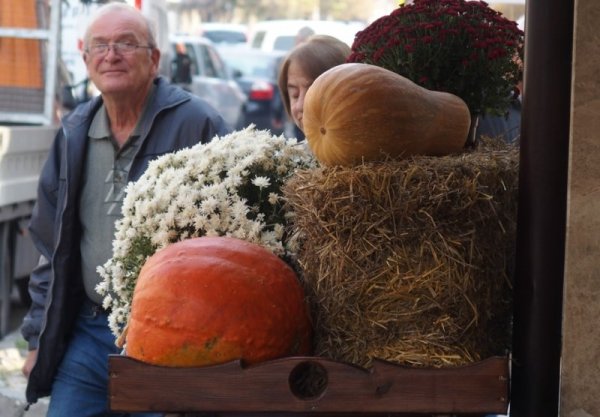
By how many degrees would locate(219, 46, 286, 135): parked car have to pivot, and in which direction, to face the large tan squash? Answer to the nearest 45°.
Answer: approximately 180°

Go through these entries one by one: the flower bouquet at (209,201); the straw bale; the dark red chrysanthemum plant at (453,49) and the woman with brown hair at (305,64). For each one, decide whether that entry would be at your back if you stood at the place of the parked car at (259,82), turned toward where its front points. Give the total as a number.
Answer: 4

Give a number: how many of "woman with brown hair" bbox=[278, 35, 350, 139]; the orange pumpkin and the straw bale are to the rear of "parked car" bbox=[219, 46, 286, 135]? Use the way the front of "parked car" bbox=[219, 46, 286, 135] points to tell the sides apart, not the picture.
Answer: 3

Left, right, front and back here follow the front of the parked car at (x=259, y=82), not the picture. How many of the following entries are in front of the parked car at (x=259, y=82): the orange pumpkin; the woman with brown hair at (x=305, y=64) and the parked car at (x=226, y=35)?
1

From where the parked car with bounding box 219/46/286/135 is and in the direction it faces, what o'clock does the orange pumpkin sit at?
The orange pumpkin is roughly at 6 o'clock from the parked car.

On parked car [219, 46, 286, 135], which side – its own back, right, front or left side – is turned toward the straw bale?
back

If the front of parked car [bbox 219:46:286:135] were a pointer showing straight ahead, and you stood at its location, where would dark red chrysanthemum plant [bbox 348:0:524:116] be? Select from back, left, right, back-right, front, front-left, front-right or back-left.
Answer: back

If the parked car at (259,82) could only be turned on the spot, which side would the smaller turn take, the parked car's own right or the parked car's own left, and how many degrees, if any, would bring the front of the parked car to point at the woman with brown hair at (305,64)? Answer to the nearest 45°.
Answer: approximately 180°

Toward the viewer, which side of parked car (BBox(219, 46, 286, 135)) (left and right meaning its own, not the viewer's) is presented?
back

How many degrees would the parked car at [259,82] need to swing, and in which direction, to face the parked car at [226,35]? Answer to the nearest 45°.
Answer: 0° — it already faces it
